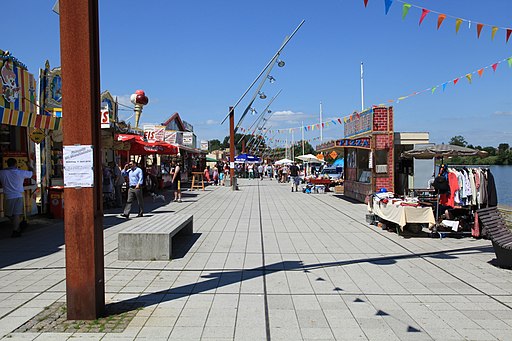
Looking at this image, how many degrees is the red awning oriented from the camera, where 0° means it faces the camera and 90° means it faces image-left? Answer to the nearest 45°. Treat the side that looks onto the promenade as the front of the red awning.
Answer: approximately 315°

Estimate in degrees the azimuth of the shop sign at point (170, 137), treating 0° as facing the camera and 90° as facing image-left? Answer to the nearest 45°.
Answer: approximately 0°

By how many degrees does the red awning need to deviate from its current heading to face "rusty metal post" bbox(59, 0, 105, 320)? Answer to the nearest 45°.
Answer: approximately 45° to its right

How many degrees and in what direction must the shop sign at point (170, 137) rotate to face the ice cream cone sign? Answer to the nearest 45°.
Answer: approximately 45° to its right

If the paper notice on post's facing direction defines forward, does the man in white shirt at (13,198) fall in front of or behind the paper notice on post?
behind

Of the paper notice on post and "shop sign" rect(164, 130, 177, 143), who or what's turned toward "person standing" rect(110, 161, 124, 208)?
the shop sign

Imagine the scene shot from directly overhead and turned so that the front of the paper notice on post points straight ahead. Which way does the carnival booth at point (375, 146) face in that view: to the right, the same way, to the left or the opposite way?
to the right

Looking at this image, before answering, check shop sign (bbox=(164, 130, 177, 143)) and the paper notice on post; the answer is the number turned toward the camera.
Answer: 2
